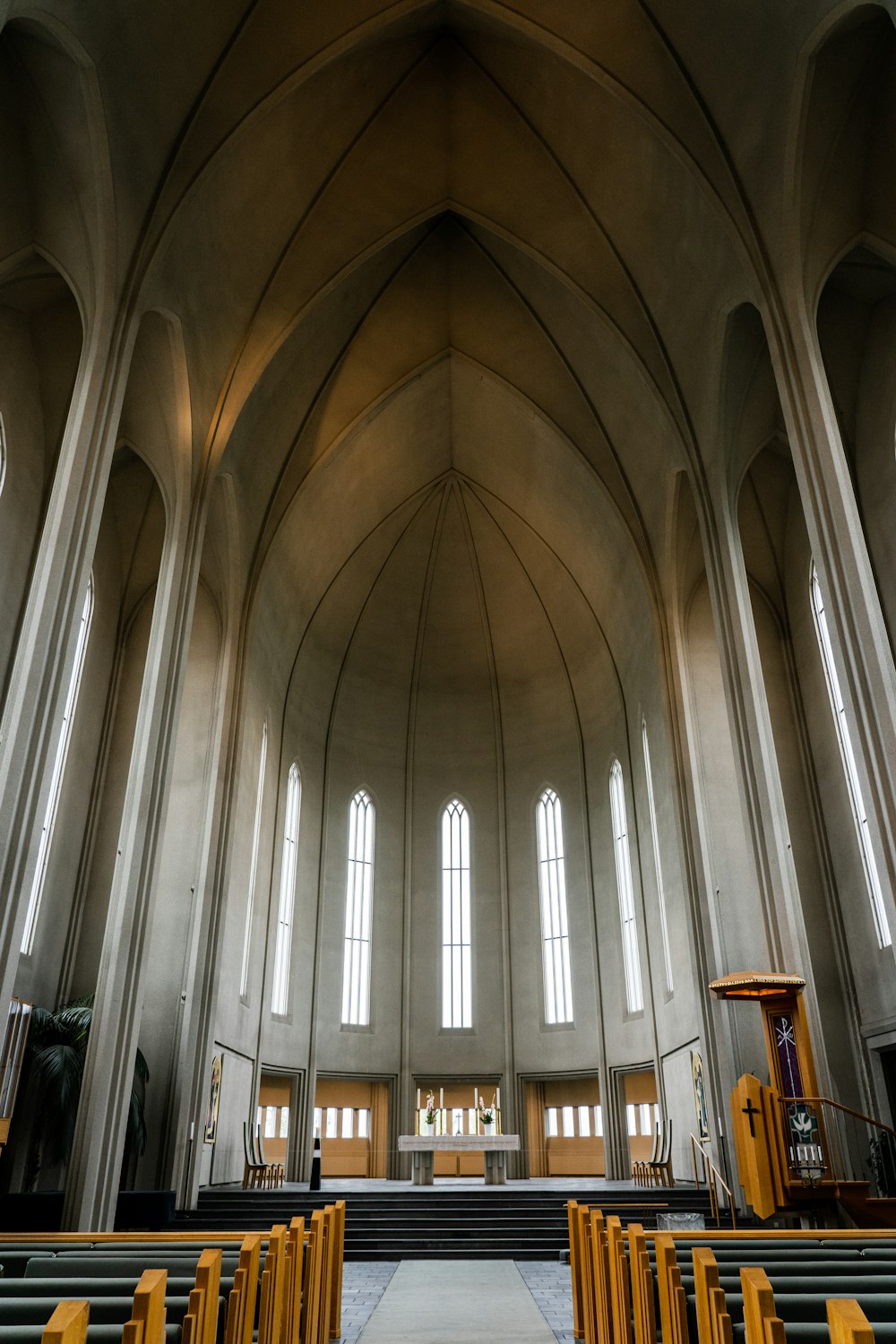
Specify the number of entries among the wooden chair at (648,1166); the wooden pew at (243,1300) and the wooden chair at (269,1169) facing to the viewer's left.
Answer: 1

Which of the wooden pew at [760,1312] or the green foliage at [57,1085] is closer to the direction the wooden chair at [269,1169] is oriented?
the wooden pew

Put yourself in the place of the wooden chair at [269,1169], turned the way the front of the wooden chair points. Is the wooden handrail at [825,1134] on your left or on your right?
on your right

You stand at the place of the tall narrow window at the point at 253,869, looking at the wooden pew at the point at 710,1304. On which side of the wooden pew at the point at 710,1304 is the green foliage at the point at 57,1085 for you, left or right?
right

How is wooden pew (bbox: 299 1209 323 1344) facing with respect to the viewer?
away from the camera

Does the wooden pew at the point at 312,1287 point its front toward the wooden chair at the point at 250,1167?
yes

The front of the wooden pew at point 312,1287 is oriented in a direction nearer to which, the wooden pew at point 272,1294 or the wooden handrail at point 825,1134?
the wooden handrail

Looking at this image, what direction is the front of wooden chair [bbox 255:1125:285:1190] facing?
to the viewer's right

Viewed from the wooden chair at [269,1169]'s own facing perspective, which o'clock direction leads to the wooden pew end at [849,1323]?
The wooden pew end is roughly at 3 o'clock from the wooden chair.

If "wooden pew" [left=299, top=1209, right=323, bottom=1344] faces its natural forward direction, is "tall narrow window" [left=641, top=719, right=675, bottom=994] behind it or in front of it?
in front

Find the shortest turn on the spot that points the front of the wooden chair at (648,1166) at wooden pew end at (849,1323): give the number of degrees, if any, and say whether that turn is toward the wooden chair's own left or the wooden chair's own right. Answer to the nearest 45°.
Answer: approximately 90° to the wooden chair's own left

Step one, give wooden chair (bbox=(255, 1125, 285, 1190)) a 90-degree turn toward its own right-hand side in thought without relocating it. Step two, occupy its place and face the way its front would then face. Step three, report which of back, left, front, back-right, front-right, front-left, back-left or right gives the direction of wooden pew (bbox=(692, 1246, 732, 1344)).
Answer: front

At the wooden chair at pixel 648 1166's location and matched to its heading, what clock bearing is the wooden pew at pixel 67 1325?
The wooden pew is roughly at 9 o'clock from the wooden chair.

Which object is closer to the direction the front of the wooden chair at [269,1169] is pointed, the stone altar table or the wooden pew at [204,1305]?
the stone altar table

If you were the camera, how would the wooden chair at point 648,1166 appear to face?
facing to the left of the viewer
